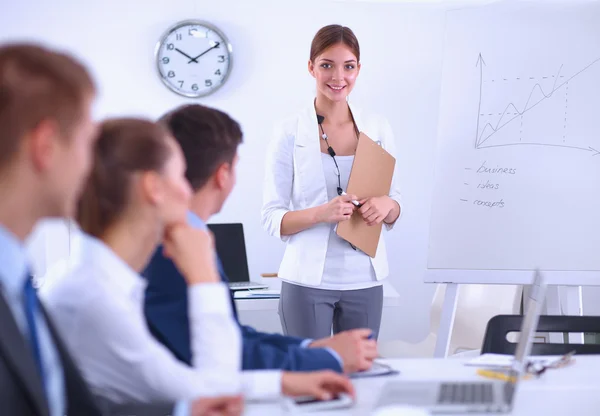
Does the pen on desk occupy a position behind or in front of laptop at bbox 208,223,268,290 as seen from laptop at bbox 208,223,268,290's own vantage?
in front

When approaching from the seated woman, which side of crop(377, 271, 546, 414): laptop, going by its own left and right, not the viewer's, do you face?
front

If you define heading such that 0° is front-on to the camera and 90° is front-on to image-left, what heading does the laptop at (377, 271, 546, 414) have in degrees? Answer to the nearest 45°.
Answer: approximately 90°

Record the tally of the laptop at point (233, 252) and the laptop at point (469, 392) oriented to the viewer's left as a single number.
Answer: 1

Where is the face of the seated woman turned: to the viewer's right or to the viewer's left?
to the viewer's right

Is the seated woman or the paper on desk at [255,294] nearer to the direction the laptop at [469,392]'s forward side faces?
the seated woman

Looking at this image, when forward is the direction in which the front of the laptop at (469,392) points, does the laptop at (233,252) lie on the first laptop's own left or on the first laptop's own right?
on the first laptop's own right

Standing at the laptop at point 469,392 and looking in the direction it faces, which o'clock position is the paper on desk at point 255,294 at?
The paper on desk is roughly at 2 o'clock from the laptop.

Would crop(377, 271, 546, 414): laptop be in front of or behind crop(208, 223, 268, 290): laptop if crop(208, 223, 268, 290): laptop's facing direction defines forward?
in front

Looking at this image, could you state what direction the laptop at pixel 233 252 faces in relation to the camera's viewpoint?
facing the viewer and to the right of the viewer
